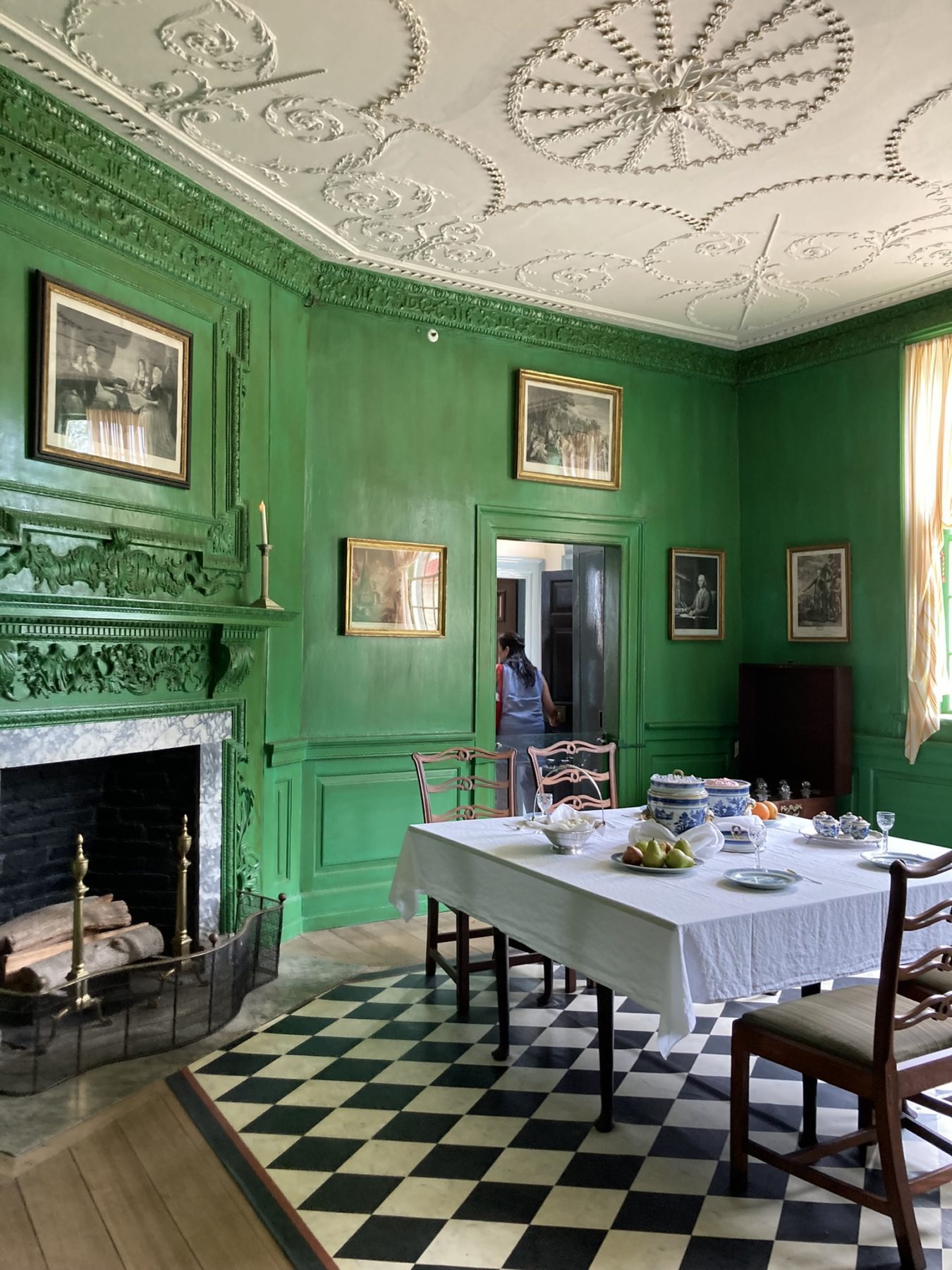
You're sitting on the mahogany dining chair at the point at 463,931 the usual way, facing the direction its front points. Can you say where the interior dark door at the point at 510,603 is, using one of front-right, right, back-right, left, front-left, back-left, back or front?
back-left

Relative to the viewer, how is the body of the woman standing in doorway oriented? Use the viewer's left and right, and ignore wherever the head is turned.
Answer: facing away from the viewer and to the left of the viewer

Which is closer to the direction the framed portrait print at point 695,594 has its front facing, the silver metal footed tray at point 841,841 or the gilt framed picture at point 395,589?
the silver metal footed tray

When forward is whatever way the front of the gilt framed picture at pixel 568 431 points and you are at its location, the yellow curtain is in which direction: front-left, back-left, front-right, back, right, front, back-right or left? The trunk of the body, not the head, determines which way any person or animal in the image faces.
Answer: front-left

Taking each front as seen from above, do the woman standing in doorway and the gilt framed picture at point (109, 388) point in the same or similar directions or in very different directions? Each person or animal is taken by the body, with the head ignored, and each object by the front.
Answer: very different directions

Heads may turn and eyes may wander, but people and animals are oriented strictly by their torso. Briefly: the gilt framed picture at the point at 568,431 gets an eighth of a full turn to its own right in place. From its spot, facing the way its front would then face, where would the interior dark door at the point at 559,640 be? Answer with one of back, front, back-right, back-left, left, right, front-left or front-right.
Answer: back

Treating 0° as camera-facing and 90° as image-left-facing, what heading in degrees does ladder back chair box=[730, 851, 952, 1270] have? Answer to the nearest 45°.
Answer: approximately 135°

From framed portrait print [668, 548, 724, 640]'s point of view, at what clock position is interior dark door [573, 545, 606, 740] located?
The interior dark door is roughly at 4 o'clock from the framed portrait print.

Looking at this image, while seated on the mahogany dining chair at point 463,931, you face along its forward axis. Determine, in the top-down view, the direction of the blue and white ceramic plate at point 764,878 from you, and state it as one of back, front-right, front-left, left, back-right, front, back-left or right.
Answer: front

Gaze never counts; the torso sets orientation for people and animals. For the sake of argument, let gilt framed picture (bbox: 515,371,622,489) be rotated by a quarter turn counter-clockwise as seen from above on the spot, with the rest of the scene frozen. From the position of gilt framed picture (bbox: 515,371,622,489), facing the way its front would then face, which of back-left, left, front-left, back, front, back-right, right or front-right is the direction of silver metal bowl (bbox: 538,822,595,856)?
back-right

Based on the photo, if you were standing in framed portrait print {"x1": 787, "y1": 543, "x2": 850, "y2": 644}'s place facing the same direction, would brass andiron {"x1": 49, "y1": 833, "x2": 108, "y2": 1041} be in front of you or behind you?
in front

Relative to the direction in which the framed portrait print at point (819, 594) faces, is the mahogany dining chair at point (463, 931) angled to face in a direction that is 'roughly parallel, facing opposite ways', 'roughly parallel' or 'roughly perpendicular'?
roughly perpendicular

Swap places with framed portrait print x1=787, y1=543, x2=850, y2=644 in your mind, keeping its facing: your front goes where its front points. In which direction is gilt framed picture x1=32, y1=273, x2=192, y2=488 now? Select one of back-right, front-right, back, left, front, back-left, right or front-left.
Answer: front

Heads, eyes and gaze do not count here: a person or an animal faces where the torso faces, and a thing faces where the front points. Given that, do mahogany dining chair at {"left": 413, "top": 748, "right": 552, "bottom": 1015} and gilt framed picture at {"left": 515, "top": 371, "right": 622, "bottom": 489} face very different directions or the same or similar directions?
same or similar directions

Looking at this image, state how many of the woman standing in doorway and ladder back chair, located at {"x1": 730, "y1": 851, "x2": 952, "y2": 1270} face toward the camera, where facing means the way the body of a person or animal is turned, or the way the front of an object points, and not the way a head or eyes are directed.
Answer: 0

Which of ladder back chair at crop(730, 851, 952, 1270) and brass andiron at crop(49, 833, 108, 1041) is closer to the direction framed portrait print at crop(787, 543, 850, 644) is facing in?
the brass andiron
